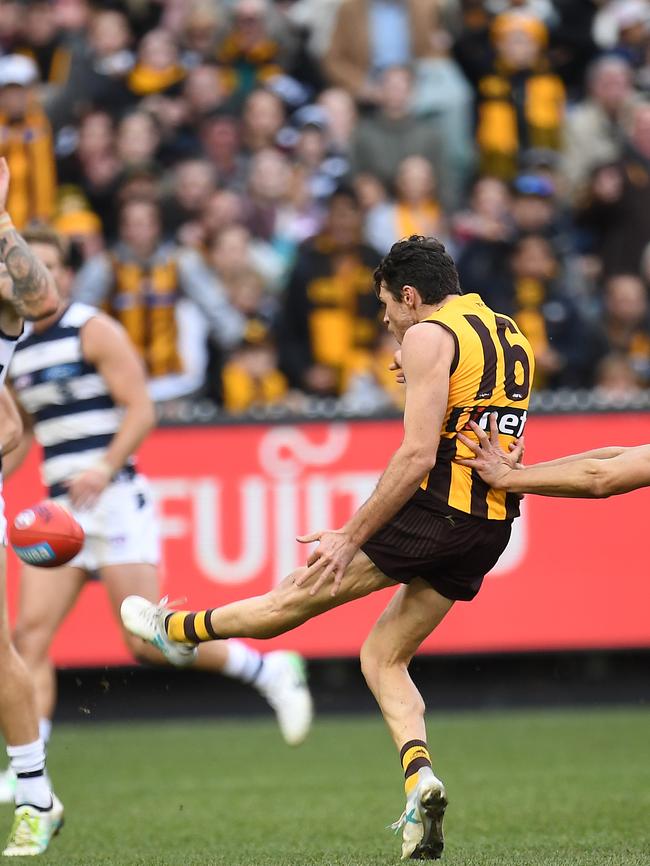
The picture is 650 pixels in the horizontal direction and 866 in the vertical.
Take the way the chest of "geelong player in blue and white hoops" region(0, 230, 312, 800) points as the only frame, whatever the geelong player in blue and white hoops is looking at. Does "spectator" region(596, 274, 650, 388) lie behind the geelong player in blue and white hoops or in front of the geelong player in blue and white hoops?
behind

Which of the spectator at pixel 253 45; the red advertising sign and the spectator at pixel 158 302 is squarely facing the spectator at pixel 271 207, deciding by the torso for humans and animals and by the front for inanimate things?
the spectator at pixel 253 45

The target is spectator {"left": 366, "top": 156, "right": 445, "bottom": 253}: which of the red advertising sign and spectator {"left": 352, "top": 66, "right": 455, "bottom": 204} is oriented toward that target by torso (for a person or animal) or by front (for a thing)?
spectator {"left": 352, "top": 66, "right": 455, "bottom": 204}

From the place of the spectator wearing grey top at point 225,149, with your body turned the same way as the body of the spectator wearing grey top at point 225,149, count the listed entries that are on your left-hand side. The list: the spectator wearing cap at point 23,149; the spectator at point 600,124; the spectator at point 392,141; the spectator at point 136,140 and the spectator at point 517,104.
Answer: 3

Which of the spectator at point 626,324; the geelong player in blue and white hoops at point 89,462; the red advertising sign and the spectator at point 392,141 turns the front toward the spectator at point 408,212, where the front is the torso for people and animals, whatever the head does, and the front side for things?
the spectator at point 392,141

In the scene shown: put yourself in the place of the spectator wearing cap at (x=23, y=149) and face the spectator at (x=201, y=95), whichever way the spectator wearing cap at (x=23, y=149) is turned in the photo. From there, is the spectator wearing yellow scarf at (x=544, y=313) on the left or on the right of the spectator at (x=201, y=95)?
right

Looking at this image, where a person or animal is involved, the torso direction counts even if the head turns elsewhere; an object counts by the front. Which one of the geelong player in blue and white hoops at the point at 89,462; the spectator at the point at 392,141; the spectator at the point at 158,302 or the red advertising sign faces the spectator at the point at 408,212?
the spectator at the point at 392,141

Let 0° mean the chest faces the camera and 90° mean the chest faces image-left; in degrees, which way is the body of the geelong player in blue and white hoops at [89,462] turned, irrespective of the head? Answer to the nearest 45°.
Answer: approximately 45°
